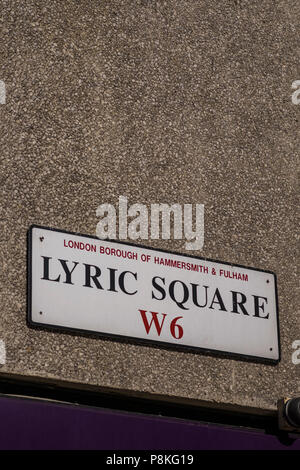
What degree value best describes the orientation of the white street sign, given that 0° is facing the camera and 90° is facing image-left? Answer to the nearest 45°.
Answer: approximately 315°
